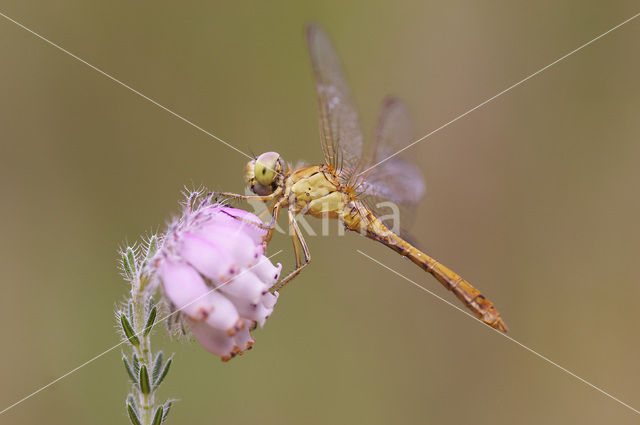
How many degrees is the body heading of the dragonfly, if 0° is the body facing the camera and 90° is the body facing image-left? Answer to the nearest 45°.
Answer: approximately 90°
